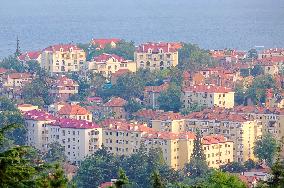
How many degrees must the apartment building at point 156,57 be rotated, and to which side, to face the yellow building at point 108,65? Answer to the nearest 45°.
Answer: approximately 90° to its right

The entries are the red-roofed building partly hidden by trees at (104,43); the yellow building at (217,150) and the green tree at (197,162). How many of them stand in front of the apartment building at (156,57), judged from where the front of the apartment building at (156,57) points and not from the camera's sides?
2

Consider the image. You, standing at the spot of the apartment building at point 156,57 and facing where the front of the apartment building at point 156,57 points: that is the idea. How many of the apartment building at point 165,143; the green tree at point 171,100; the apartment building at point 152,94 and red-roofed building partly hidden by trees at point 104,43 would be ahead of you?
3

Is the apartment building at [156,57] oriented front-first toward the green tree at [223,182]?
yes

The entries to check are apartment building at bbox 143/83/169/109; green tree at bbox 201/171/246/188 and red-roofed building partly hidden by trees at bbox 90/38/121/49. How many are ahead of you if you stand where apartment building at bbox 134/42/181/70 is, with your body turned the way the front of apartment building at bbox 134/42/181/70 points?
2

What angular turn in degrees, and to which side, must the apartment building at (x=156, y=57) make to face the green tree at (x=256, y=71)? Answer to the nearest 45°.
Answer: approximately 90° to its left

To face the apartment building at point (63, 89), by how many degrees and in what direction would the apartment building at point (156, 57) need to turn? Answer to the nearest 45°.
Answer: approximately 45° to its right

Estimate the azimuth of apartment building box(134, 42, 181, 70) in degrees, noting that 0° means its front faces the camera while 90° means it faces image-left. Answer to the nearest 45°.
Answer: approximately 0°

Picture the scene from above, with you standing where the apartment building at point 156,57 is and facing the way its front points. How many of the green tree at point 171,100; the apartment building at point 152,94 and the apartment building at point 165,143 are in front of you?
3
